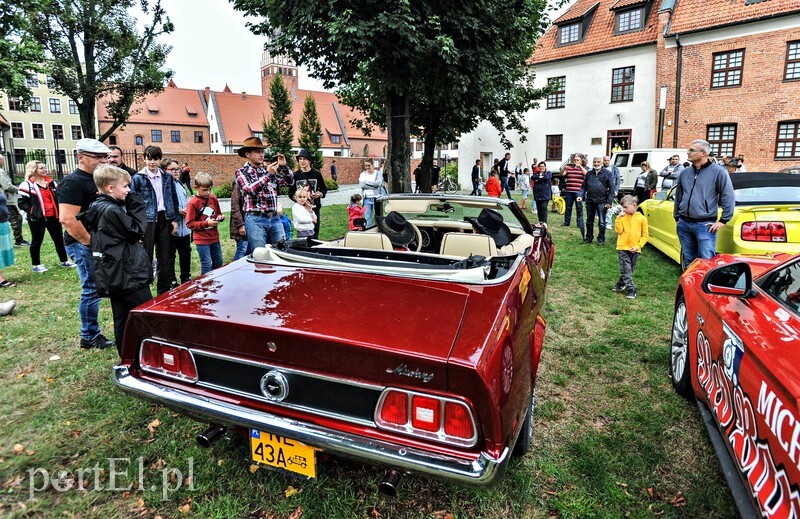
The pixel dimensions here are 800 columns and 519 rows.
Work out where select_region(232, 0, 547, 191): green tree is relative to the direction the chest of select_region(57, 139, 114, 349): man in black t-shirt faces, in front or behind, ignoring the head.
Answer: in front

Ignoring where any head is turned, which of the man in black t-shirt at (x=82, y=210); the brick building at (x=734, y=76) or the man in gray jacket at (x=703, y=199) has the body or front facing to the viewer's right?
the man in black t-shirt

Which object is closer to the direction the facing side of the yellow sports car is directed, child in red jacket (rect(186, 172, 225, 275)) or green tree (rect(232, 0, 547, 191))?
the green tree

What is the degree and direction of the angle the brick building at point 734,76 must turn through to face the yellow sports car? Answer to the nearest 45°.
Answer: approximately 45° to its left

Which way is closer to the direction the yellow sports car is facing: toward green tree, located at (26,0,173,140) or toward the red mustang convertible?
the green tree

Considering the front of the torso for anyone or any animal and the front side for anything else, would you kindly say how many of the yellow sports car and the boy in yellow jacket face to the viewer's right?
0

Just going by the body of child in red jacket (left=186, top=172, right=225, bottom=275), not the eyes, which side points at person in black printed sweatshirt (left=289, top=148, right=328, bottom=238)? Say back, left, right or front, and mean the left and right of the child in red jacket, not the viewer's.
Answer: left

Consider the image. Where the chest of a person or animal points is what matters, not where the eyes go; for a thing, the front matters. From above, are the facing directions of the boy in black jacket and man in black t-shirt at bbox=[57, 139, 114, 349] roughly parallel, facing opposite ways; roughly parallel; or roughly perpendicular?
roughly parallel

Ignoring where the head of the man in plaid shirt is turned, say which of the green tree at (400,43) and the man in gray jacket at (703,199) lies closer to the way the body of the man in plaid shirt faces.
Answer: the man in gray jacket

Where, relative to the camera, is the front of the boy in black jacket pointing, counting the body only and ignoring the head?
to the viewer's right

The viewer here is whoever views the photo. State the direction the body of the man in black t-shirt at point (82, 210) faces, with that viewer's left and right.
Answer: facing to the right of the viewer

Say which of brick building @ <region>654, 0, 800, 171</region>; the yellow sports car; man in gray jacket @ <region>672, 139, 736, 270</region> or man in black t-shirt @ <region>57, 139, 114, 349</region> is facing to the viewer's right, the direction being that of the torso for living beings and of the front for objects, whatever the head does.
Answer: the man in black t-shirt

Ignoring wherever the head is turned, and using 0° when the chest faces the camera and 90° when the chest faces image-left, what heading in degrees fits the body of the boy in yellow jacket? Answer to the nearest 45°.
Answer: approximately 45°

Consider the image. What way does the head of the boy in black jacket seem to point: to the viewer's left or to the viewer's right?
to the viewer's right

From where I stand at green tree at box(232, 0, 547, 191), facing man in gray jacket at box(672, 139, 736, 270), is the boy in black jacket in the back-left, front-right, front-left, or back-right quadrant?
front-right

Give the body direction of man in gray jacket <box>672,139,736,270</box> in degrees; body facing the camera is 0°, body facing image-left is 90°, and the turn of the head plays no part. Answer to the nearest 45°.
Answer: approximately 45°

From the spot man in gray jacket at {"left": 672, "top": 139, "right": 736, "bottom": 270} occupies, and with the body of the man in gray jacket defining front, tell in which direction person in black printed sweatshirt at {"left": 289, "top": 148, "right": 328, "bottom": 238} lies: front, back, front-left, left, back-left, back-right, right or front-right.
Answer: front-right

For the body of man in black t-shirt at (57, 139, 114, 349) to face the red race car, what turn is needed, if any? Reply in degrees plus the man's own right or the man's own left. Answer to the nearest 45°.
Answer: approximately 45° to the man's own right
